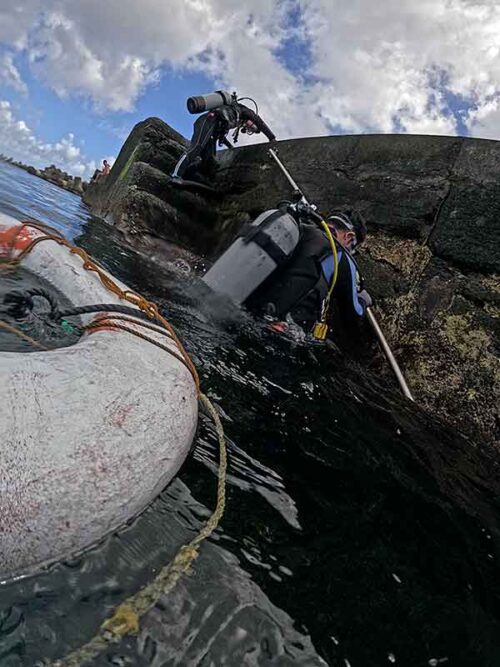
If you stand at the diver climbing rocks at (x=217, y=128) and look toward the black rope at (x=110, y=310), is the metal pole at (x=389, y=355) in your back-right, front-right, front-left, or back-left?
front-left

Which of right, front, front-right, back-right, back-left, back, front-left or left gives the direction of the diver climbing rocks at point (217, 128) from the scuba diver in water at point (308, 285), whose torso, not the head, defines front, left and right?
back-left

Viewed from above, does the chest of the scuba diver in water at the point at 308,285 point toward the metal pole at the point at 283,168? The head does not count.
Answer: no

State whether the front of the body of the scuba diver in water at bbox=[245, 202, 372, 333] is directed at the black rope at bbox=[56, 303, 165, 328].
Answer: no

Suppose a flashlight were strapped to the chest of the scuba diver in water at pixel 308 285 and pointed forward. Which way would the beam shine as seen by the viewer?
to the viewer's right

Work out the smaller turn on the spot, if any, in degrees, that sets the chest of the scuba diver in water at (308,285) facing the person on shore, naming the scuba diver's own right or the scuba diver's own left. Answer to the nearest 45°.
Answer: approximately 135° to the scuba diver's own left
